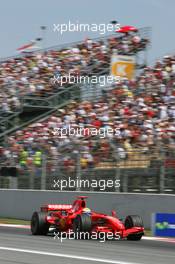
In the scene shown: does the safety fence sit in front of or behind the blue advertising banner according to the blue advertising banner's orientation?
behind

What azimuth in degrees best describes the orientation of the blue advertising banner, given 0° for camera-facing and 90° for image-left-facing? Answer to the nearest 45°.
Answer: approximately 0°

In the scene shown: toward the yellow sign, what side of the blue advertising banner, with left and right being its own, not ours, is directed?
back

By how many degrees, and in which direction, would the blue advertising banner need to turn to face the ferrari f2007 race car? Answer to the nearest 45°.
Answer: approximately 45° to its right
